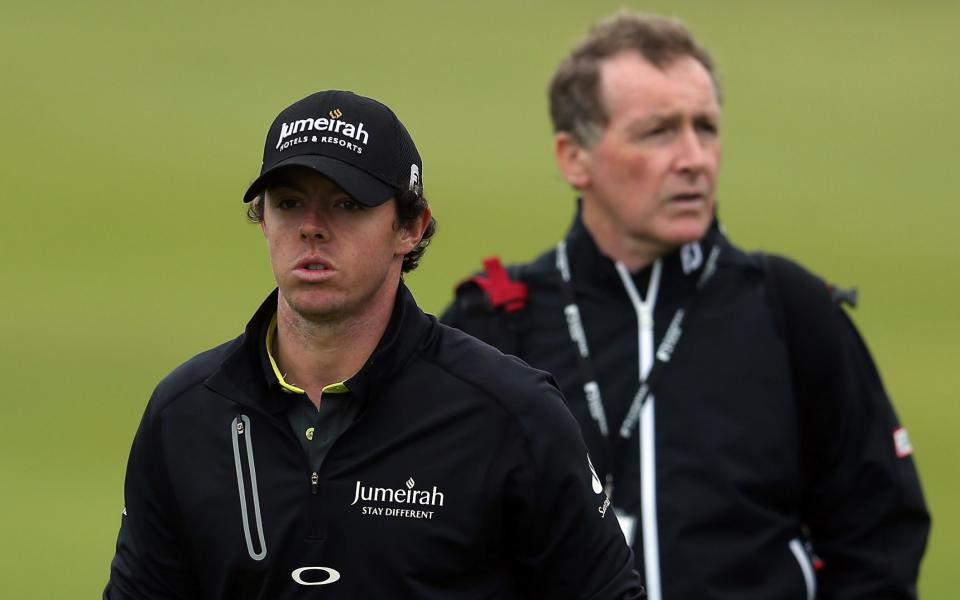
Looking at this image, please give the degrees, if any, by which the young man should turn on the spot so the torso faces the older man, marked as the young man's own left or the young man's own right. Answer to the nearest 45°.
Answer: approximately 180°

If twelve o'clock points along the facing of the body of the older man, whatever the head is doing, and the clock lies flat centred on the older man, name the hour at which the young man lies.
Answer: The young man is roughly at 1 o'clock from the older man.

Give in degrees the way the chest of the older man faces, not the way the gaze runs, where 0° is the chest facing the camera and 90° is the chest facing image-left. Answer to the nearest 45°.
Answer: approximately 0°

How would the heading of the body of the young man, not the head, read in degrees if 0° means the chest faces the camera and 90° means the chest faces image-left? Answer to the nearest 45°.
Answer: approximately 45°
